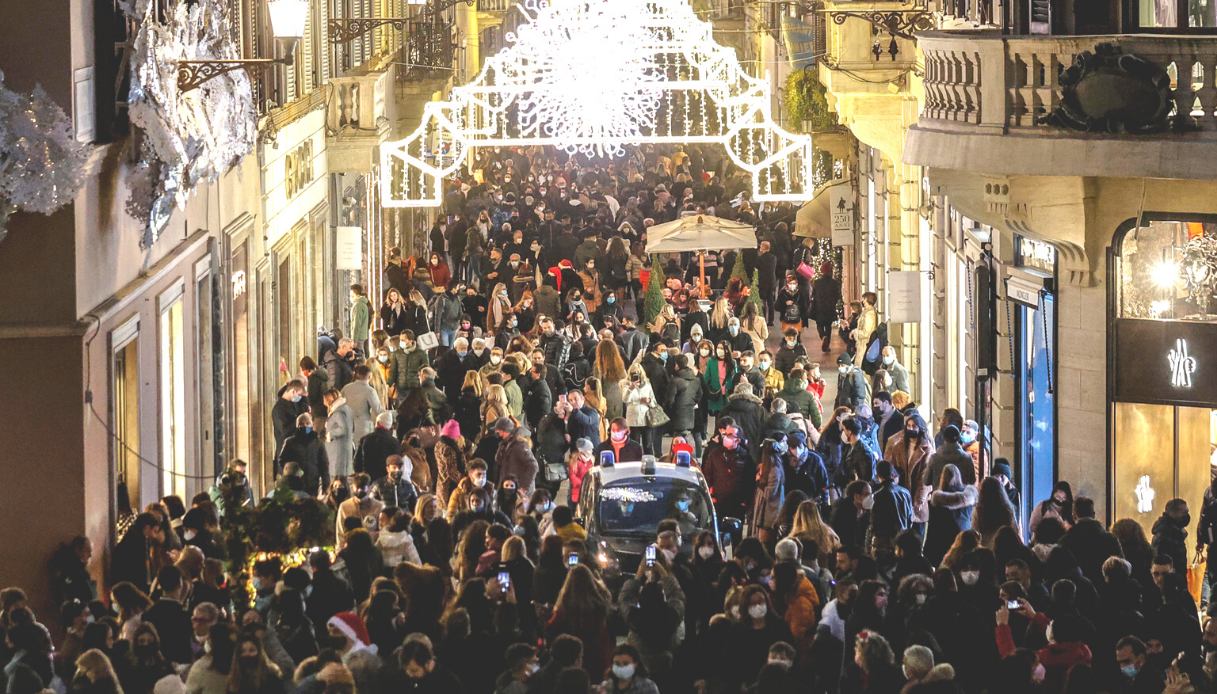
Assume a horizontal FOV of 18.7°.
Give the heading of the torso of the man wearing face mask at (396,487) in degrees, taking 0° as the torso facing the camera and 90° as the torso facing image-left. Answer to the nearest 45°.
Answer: approximately 0°

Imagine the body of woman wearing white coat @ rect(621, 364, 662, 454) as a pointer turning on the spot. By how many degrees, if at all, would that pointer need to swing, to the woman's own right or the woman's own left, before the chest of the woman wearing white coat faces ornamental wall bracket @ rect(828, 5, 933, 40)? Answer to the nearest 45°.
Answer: approximately 135° to the woman's own left

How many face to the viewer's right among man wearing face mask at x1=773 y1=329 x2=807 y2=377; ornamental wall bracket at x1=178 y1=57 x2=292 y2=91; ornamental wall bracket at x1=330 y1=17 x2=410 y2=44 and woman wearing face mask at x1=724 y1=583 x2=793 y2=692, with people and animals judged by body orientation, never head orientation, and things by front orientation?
2

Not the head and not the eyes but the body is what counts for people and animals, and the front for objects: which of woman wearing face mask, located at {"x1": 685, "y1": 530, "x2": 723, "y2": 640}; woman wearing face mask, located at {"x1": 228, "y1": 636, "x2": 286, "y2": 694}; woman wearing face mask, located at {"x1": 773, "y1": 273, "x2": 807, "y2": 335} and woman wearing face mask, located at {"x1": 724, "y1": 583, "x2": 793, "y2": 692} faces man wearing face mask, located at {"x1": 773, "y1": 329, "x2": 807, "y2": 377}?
woman wearing face mask, located at {"x1": 773, "y1": 273, "x2": 807, "y2": 335}

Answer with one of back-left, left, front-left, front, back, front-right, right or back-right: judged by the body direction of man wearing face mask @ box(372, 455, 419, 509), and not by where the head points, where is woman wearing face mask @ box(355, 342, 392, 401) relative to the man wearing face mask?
back

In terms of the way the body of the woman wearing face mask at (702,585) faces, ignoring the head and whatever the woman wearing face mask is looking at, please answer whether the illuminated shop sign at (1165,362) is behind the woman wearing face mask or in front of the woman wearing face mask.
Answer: behind

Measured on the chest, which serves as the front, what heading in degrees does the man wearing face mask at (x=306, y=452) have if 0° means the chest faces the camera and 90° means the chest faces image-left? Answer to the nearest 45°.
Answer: approximately 0°

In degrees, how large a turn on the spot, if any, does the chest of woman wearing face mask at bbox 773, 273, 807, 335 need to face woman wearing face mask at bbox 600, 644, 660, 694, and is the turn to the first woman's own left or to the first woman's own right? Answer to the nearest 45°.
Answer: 0° — they already face them

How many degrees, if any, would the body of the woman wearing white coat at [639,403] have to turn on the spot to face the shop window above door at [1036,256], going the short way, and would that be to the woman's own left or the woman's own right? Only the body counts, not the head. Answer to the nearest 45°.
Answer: approximately 45° to the woman's own left

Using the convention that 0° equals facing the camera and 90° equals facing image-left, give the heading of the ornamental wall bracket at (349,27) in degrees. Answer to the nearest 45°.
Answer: approximately 270°

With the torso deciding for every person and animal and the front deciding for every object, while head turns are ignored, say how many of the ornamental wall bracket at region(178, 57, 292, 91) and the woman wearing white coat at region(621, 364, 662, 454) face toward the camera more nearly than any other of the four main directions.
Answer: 1

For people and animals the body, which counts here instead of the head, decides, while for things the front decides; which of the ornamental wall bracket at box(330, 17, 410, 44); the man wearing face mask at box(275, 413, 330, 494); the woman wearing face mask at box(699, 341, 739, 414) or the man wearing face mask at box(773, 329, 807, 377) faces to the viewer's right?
the ornamental wall bracket

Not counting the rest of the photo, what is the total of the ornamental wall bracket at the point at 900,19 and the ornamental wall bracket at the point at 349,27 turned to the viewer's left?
1
